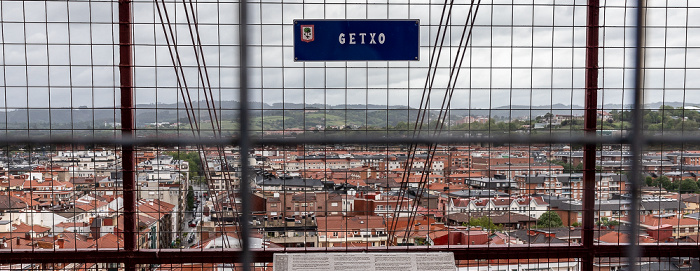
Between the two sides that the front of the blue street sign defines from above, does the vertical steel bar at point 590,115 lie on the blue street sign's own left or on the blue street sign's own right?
on the blue street sign's own left

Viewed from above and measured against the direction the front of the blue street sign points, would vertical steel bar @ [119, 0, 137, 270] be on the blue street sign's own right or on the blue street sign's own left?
on the blue street sign's own right

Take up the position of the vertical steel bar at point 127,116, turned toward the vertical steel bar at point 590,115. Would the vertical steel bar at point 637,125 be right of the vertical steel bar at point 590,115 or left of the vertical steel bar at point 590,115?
right

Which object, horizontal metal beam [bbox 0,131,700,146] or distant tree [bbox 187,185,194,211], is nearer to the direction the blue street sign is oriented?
the horizontal metal beam

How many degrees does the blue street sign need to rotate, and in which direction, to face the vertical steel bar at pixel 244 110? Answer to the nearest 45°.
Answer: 0° — it already faces it

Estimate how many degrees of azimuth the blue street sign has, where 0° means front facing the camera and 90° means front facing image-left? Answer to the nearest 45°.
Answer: approximately 0°
